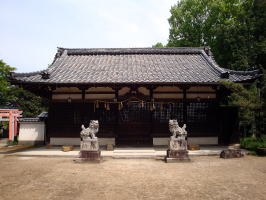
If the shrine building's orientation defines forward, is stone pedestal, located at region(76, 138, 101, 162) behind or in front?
in front

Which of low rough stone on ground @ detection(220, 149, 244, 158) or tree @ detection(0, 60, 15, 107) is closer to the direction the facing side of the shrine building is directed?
the low rough stone on ground

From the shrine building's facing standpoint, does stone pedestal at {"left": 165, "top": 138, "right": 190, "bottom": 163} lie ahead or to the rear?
ahead

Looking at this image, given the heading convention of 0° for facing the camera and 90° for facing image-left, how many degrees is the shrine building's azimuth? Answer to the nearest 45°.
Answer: approximately 0°
